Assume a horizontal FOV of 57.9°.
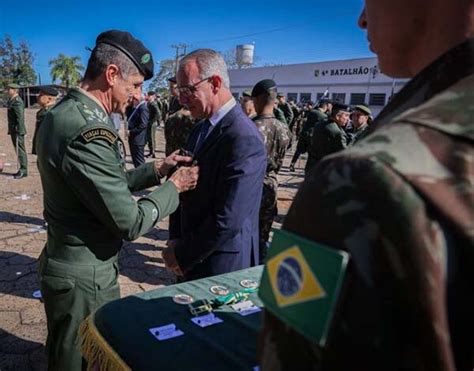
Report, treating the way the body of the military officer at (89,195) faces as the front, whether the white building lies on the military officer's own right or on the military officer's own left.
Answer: on the military officer's own left

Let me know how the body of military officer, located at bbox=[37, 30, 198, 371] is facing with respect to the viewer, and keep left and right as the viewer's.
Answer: facing to the right of the viewer

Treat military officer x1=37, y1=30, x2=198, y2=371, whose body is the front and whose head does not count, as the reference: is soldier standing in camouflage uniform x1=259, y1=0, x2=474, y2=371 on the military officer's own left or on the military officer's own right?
on the military officer's own right

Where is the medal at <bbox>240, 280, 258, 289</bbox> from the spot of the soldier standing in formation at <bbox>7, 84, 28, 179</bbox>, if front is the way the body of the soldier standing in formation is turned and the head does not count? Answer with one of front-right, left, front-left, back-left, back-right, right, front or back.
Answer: left

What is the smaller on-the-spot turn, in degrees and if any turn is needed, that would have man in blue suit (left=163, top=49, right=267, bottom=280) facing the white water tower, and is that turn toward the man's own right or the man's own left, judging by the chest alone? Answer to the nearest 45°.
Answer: approximately 90° to the man's own right

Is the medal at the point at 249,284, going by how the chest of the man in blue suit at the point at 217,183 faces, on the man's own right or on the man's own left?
on the man's own left

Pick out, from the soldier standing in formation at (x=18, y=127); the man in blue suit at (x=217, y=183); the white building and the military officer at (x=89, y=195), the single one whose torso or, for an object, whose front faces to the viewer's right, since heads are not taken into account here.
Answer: the military officer

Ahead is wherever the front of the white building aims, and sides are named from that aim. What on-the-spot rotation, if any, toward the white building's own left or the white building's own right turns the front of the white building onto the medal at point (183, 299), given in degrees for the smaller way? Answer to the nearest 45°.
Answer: approximately 45° to the white building's own left

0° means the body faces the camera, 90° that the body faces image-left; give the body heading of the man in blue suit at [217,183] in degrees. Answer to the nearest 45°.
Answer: approximately 90°

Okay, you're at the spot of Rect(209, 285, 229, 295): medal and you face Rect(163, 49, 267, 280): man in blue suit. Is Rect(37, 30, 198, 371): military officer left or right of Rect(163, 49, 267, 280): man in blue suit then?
left

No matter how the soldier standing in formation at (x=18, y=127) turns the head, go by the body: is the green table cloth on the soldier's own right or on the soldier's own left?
on the soldier's own left
